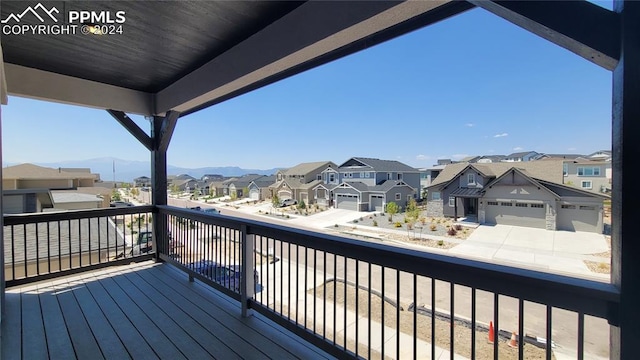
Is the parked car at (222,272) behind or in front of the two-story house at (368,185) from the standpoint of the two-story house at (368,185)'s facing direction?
in front

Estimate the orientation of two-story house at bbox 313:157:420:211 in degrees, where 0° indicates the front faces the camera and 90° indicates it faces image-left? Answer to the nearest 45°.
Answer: approximately 45°

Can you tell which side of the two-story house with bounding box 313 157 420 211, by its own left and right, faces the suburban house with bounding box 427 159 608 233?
left

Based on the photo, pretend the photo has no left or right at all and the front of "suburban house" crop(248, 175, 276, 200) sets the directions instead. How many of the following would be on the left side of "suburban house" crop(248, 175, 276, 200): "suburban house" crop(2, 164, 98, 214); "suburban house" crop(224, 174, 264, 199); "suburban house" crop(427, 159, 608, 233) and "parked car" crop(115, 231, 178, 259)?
1

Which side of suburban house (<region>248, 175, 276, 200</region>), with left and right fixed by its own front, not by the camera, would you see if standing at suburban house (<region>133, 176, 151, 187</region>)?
right

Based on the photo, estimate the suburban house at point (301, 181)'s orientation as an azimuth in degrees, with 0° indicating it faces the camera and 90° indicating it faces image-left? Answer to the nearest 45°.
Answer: approximately 45°

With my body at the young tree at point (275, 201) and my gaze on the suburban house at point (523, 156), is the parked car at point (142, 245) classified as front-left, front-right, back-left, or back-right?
back-right

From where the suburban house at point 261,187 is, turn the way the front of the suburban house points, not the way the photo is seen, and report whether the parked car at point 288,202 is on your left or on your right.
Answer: on your left

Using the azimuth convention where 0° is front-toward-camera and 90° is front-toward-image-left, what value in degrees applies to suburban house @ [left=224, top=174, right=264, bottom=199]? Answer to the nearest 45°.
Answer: approximately 45°

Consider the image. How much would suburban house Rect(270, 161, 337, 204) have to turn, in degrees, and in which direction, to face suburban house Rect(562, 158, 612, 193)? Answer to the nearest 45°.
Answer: approximately 90° to its left

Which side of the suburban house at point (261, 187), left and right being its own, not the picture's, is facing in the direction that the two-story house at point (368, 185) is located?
left

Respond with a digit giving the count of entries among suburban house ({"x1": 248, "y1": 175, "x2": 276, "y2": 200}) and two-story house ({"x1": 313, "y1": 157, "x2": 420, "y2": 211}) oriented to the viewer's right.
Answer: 0

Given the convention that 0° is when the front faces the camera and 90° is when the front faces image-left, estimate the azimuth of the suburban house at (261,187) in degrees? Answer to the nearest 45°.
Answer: approximately 45°

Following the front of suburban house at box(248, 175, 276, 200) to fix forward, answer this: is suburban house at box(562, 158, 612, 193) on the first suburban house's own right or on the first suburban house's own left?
on the first suburban house's own left
